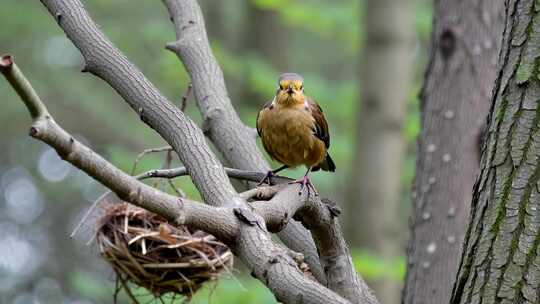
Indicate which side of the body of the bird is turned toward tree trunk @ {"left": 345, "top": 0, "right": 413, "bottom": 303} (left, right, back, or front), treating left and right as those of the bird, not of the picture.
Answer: back

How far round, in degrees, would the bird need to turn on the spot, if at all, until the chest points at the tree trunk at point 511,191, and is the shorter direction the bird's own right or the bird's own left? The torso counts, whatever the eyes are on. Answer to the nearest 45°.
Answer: approximately 45° to the bird's own left

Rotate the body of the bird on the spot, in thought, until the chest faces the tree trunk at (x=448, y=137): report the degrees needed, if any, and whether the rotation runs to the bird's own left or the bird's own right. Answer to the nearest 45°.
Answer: approximately 90° to the bird's own left

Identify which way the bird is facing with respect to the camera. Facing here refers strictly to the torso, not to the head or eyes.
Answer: toward the camera
